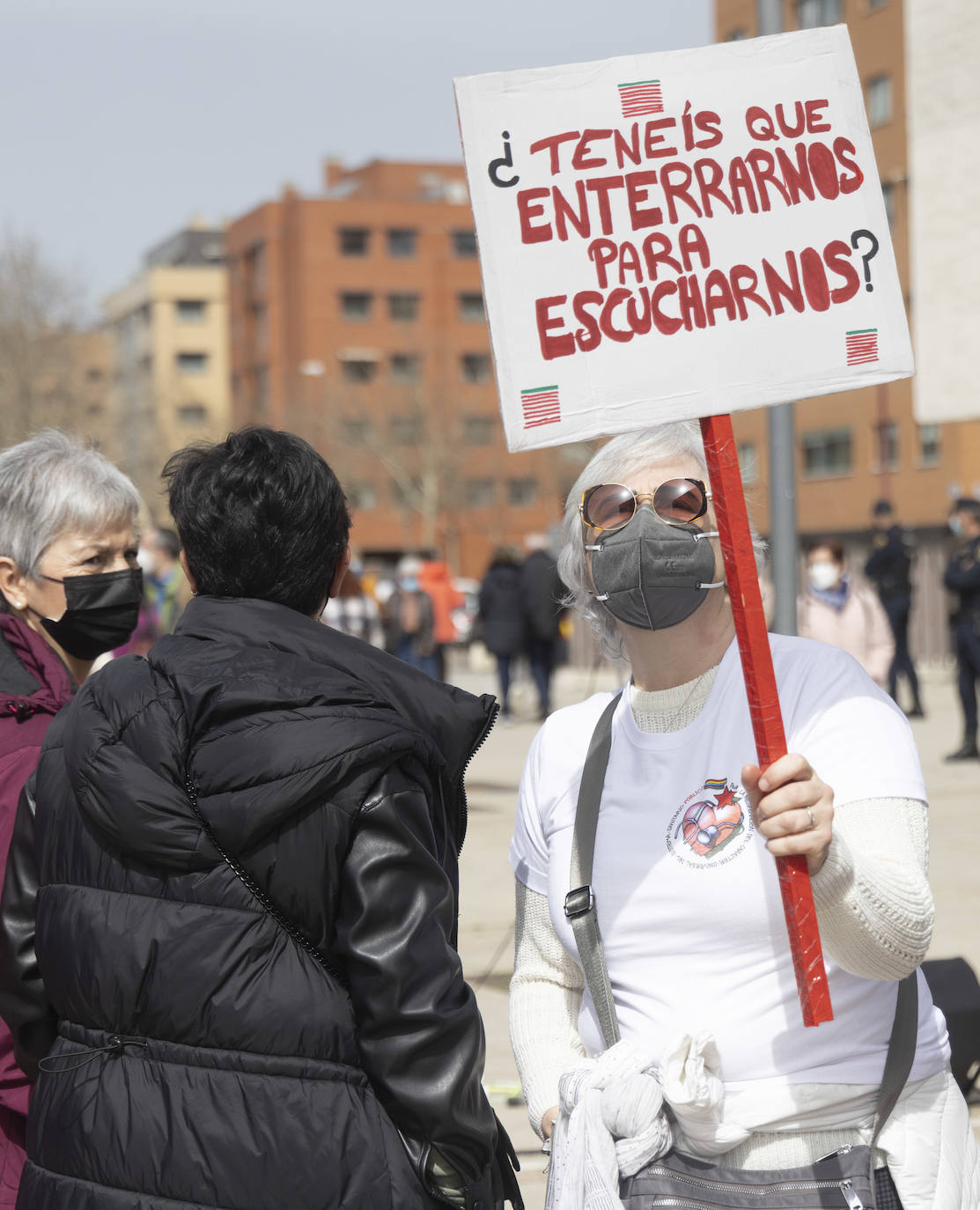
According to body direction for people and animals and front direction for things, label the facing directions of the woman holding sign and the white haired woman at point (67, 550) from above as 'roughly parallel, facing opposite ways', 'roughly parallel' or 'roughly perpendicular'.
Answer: roughly perpendicular

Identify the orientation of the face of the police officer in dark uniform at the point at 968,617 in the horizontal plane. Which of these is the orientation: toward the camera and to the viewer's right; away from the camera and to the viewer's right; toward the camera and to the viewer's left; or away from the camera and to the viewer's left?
toward the camera and to the viewer's left

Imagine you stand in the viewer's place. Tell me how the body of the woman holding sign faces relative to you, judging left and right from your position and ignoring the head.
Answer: facing the viewer

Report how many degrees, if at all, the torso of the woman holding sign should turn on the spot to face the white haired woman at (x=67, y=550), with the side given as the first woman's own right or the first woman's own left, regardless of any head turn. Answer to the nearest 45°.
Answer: approximately 135° to the first woman's own right

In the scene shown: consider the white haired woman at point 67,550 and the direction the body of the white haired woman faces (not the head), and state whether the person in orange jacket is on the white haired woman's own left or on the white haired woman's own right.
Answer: on the white haired woman's own left

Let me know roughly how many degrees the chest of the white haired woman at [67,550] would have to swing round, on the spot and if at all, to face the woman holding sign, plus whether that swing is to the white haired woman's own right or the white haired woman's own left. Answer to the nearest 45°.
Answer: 0° — they already face them

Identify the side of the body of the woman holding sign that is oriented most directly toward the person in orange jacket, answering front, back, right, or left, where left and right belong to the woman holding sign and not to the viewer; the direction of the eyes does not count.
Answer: back

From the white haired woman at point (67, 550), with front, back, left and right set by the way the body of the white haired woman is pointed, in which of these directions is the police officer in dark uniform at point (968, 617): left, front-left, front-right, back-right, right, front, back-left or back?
left

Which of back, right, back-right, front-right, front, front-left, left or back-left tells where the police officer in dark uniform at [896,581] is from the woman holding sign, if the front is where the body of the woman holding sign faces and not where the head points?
back

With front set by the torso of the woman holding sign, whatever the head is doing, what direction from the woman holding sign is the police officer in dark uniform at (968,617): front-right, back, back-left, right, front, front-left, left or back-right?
back
